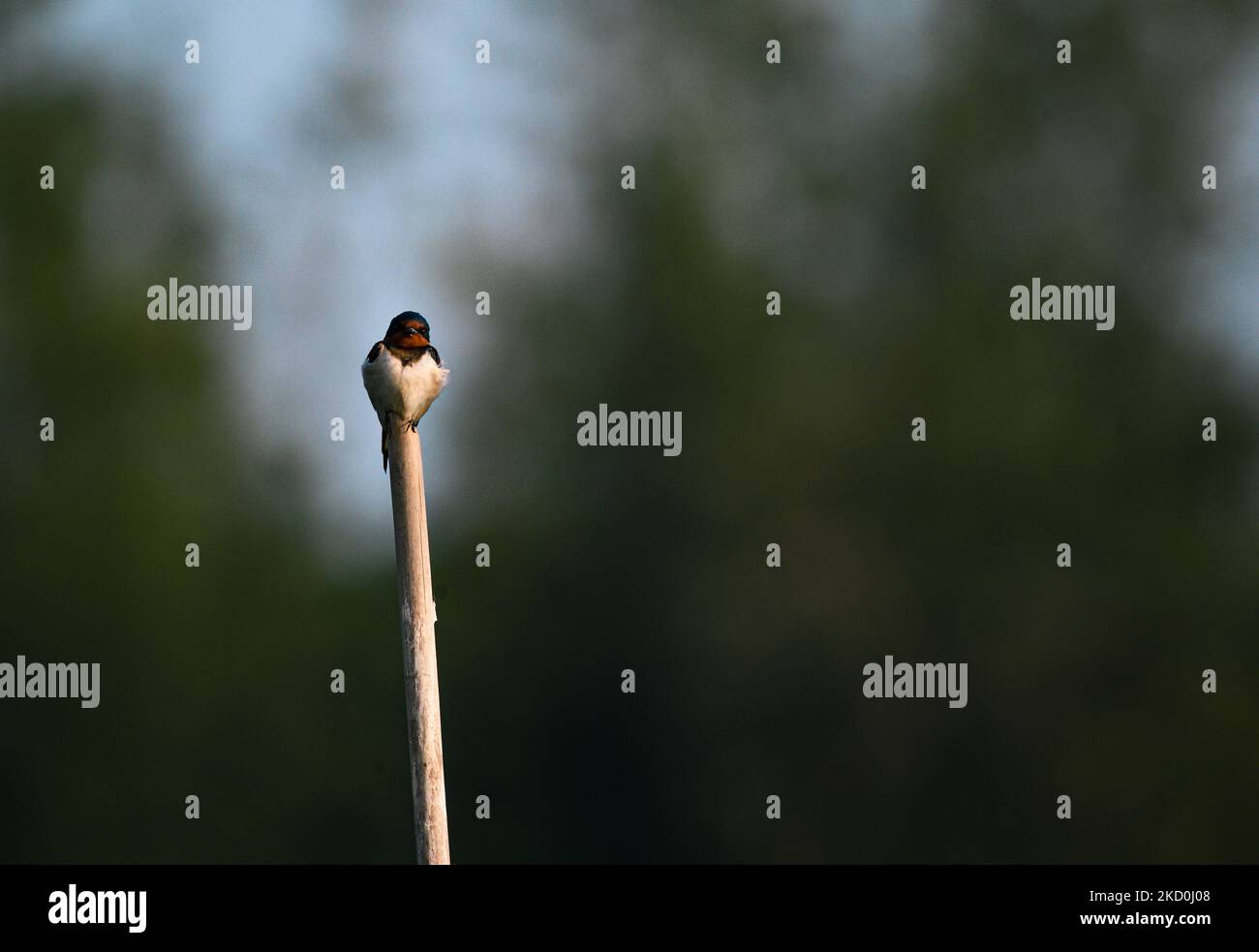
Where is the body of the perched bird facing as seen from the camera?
toward the camera
